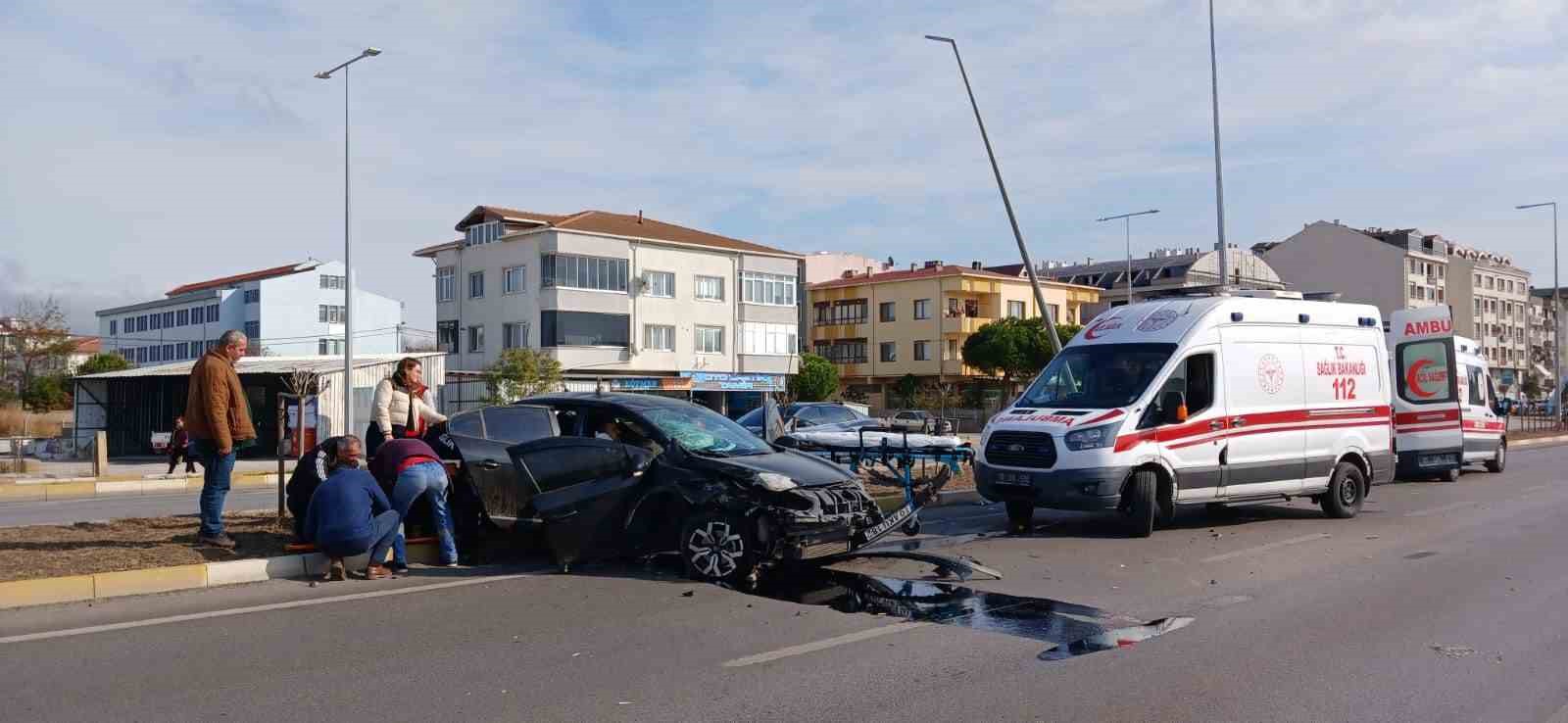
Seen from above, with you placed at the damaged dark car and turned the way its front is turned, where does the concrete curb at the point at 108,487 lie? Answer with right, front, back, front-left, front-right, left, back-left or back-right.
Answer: back

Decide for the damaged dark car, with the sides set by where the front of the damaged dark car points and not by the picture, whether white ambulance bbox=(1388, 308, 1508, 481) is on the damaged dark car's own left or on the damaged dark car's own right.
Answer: on the damaged dark car's own left

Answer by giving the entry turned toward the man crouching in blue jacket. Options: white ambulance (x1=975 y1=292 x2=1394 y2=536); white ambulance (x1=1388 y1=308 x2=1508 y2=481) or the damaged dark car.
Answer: white ambulance (x1=975 y1=292 x2=1394 y2=536)

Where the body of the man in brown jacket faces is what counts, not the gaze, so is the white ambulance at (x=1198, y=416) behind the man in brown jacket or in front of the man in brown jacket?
in front

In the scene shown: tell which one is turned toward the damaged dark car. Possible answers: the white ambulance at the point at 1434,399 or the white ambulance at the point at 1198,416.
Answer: the white ambulance at the point at 1198,416

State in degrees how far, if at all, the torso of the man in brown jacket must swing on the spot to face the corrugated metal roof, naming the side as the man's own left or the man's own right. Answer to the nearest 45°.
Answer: approximately 90° to the man's own left

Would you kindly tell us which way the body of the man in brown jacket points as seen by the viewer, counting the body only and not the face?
to the viewer's right

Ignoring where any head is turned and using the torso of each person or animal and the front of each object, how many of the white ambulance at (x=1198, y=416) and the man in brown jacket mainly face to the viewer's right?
1

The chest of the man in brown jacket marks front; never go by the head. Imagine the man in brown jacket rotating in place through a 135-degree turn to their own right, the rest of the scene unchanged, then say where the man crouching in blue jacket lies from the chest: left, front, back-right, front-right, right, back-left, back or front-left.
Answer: left

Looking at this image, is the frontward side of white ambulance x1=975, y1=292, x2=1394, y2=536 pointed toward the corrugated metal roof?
no

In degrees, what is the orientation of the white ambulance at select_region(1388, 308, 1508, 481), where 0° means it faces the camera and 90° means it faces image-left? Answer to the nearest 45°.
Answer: approximately 225°

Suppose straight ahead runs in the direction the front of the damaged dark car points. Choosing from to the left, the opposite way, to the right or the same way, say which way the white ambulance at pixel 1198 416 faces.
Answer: to the right

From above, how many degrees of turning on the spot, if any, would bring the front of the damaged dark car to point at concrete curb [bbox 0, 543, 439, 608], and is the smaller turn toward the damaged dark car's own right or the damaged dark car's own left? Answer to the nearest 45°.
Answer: approximately 135° to the damaged dark car's own right

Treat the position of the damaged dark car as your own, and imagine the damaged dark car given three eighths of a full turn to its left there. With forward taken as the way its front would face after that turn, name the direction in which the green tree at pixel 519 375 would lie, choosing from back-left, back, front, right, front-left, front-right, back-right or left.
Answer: front

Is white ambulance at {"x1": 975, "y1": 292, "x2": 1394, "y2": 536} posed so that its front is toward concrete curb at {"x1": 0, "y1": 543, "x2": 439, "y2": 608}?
yes

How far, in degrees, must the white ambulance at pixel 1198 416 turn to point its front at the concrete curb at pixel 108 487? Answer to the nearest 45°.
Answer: approximately 45° to its right

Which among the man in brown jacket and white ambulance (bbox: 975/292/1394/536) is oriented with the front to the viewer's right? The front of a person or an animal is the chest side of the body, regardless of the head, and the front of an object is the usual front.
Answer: the man in brown jacket

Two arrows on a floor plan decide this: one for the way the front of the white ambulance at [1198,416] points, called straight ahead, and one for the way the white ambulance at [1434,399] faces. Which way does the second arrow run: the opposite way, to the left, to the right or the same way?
the opposite way

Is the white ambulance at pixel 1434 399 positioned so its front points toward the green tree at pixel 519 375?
no
